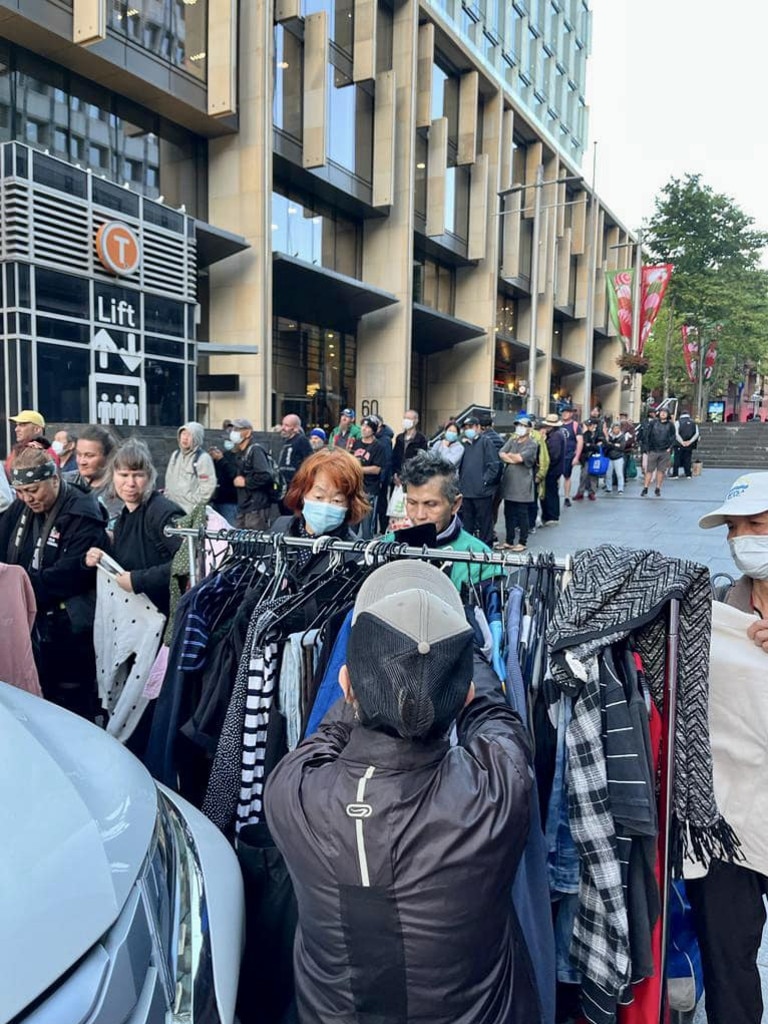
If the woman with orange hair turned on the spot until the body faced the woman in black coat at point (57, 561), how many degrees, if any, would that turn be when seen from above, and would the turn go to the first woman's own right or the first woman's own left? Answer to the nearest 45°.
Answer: approximately 90° to the first woman's own right

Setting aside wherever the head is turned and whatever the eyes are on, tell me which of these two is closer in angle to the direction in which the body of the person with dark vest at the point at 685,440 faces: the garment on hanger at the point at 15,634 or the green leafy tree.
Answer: the green leafy tree

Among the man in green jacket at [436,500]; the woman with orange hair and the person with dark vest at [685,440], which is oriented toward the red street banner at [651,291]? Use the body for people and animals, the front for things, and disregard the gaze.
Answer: the person with dark vest

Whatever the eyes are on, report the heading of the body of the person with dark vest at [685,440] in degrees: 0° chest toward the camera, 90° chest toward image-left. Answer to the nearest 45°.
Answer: approximately 180°

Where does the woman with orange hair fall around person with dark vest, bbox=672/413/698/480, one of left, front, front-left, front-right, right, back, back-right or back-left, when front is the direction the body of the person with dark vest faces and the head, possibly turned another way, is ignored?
back

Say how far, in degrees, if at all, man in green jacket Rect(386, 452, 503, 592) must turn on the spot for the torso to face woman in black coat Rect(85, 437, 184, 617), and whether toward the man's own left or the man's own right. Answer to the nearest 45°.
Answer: approximately 45° to the man's own right

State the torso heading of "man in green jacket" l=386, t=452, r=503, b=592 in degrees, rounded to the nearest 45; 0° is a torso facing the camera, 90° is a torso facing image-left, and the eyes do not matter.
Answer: approximately 45°

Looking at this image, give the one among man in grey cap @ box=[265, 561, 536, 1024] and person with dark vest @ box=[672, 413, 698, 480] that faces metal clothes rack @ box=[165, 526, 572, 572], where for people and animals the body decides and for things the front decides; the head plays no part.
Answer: the man in grey cap

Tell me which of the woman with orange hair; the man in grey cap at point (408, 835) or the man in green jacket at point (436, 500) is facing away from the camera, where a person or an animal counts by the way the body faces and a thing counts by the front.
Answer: the man in grey cap

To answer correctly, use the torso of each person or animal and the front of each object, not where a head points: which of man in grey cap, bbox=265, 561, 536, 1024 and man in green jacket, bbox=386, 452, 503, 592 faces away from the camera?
the man in grey cap

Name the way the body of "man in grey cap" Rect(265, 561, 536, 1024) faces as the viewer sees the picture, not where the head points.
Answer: away from the camera
